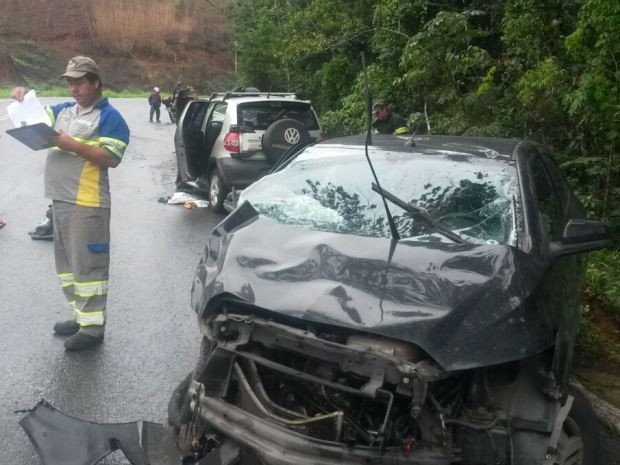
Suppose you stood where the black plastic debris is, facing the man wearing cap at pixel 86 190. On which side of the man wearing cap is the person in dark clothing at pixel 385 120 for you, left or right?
right

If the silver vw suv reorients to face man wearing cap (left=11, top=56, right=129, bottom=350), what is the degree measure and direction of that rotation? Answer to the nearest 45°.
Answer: approximately 135° to its left

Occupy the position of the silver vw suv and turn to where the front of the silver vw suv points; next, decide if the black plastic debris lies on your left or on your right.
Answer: on your left

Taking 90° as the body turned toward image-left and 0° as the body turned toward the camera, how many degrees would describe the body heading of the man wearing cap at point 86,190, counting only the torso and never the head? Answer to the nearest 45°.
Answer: approximately 45°

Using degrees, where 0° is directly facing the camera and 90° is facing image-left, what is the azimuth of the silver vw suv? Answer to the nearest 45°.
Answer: approximately 135°

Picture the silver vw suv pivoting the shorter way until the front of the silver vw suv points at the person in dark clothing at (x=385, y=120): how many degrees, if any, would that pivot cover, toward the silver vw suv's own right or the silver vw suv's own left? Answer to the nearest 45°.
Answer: approximately 135° to the silver vw suv's own right

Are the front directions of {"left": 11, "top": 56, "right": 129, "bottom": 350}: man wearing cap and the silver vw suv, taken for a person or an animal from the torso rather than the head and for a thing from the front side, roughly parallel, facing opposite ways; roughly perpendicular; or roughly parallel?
roughly perpendicular

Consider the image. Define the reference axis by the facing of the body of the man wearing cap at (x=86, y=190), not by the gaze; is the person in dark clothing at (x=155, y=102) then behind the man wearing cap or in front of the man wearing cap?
behind

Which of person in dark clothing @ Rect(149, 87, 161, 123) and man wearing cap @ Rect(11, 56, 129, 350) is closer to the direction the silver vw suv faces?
the person in dark clothing
